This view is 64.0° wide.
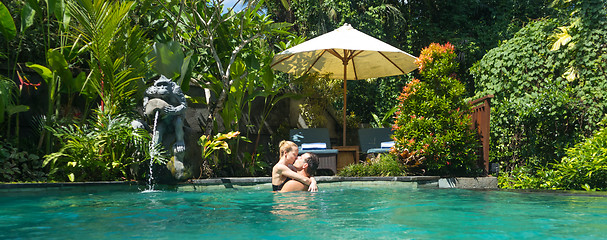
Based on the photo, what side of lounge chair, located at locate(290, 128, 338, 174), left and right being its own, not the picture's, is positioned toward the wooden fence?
left

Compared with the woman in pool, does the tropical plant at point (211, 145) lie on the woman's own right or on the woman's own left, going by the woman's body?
on the woman's own left

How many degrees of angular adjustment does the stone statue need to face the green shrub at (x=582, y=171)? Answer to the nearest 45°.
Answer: approximately 90° to its left

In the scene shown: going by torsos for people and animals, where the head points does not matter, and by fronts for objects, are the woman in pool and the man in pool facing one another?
yes

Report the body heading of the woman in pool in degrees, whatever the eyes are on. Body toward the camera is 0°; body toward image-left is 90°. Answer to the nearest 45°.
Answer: approximately 270°

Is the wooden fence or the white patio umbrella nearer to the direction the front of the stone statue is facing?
the wooden fence

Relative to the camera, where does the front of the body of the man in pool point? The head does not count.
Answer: to the viewer's left
